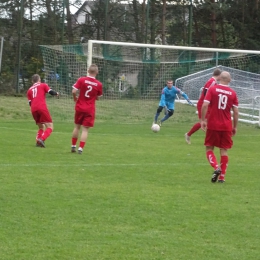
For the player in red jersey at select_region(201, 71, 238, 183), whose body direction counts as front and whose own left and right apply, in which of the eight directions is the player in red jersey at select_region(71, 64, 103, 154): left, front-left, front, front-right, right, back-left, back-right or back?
front-left

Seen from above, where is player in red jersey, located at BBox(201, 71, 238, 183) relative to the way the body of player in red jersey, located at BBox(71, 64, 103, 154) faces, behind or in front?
behind

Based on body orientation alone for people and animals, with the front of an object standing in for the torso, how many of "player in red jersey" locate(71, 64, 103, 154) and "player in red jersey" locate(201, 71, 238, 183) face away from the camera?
2

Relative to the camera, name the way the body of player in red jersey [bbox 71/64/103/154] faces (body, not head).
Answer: away from the camera

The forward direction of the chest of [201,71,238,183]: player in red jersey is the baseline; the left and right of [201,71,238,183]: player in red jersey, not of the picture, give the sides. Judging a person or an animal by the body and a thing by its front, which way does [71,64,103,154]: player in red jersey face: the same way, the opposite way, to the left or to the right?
the same way

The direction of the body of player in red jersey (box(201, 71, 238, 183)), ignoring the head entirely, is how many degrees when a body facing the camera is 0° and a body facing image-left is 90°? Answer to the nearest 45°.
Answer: approximately 180°

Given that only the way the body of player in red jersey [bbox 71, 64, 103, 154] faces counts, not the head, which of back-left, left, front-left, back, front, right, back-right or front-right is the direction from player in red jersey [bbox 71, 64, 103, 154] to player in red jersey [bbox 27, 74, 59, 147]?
front-left
